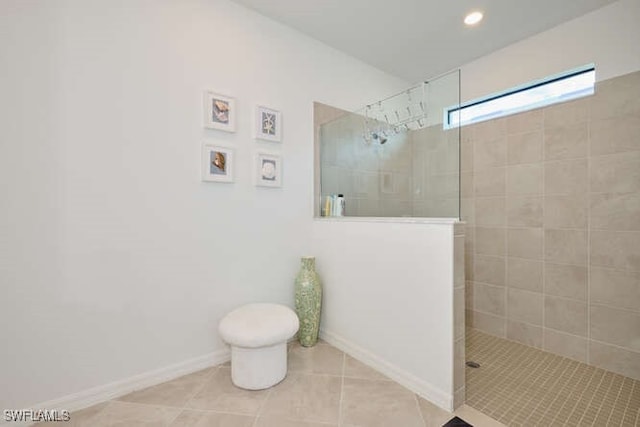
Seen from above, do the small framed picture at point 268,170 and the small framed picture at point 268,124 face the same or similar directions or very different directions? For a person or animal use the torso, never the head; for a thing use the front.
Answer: same or similar directions

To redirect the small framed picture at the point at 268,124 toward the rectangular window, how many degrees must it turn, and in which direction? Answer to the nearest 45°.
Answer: approximately 45° to its left

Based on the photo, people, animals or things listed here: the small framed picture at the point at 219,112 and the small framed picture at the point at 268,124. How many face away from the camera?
0

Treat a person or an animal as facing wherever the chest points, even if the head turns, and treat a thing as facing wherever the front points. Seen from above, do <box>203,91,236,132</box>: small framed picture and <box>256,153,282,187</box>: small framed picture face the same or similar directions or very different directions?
same or similar directions

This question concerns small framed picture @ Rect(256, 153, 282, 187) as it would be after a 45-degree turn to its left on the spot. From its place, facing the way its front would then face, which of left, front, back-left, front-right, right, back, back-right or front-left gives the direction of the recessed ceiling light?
front

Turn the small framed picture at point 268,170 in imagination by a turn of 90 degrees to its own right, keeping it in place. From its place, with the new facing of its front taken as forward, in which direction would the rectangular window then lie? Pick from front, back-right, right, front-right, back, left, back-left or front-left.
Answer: back-left

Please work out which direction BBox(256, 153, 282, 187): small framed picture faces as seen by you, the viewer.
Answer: facing the viewer and to the right of the viewer
